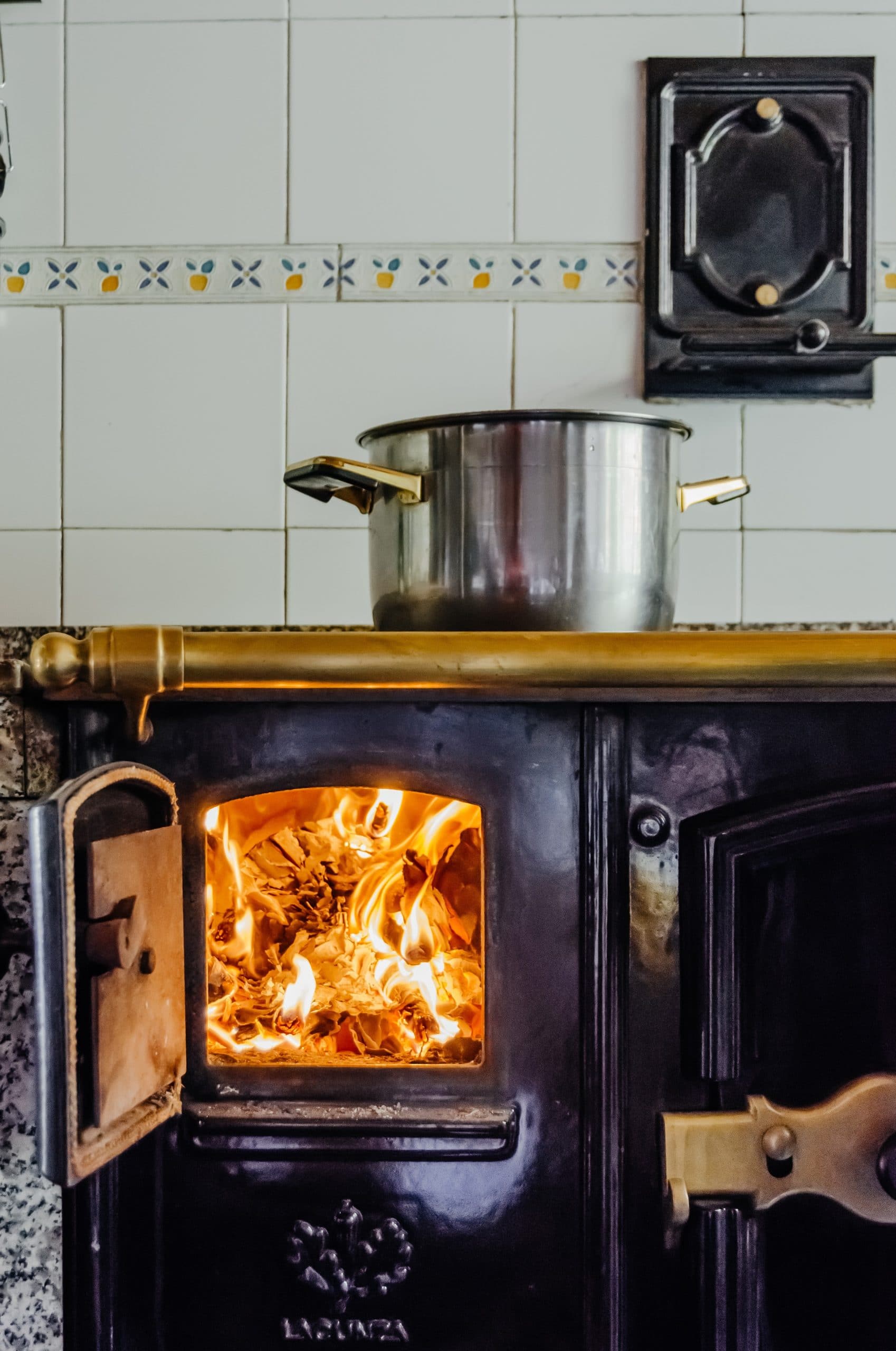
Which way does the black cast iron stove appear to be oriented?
toward the camera

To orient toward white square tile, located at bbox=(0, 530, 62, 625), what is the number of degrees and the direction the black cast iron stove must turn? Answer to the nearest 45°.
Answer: approximately 135° to its right

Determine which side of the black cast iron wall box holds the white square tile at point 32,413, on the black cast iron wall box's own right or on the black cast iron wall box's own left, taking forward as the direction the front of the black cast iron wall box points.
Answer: on the black cast iron wall box's own right

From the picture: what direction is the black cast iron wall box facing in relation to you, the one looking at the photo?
facing the viewer

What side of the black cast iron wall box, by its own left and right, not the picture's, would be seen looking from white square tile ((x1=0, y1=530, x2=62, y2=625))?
right

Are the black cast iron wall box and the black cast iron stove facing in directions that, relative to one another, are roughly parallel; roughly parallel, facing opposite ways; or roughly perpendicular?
roughly parallel

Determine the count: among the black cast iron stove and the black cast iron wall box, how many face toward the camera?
2

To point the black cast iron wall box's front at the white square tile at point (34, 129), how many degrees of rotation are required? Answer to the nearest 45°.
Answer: approximately 90° to its right
